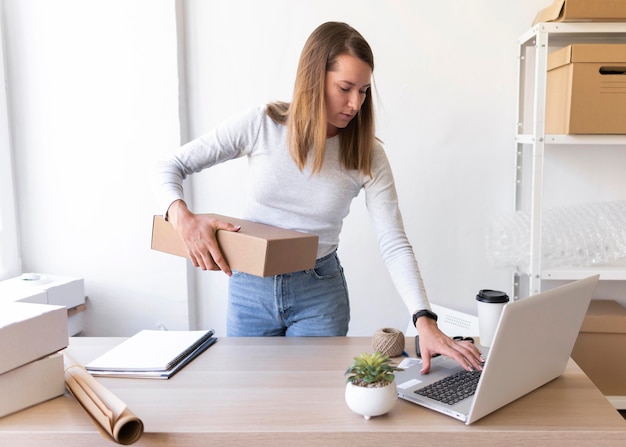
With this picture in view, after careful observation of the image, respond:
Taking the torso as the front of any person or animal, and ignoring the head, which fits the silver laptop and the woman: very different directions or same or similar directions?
very different directions

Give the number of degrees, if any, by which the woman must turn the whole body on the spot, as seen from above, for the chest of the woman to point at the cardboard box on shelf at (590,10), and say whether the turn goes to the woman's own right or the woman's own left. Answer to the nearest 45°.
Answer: approximately 135° to the woman's own left

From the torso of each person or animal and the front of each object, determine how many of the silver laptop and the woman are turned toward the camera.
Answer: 1

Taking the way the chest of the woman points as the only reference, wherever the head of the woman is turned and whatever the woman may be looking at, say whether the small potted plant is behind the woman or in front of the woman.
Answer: in front

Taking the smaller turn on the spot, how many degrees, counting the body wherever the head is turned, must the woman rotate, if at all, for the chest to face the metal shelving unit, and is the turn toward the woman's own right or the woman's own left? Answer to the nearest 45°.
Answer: approximately 135° to the woman's own left

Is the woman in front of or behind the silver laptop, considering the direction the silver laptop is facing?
in front

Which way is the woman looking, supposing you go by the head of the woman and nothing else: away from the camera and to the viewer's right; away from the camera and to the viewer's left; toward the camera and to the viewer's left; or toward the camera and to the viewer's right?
toward the camera and to the viewer's right

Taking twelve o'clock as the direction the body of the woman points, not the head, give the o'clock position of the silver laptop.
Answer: The silver laptop is roughly at 11 o'clock from the woman.

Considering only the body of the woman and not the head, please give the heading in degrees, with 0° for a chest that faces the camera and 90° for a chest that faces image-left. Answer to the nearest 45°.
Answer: approximately 0°
